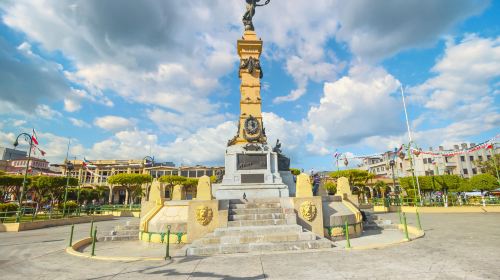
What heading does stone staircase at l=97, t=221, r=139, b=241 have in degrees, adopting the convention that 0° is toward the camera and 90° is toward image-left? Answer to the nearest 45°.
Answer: approximately 90°

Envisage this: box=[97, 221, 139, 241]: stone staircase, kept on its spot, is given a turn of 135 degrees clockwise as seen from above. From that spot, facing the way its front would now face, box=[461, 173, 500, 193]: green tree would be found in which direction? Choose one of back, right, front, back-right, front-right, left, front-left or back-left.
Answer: front-right
